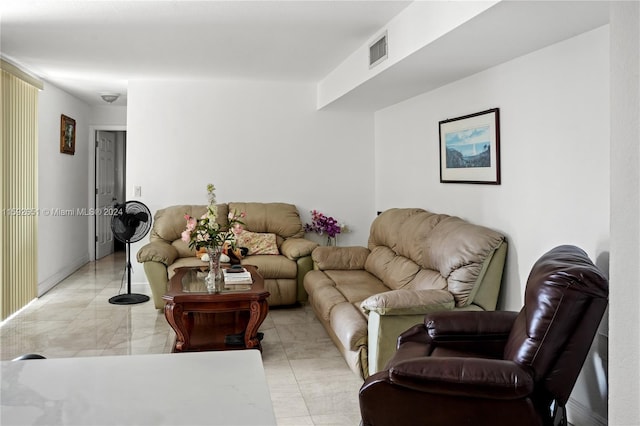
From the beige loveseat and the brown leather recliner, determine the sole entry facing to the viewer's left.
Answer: the brown leather recliner

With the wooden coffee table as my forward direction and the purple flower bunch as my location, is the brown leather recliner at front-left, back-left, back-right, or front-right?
front-left

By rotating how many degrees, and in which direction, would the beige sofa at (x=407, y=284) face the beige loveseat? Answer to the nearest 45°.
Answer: approximately 90° to its right

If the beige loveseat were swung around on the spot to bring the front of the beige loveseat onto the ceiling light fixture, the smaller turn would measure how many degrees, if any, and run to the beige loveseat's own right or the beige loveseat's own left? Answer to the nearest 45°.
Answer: approximately 135° to the beige loveseat's own right

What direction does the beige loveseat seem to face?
toward the camera

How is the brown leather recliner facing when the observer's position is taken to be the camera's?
facing to the left of the viewer

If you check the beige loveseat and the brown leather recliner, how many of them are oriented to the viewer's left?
1

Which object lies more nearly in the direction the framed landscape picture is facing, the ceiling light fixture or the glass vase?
the glass vase

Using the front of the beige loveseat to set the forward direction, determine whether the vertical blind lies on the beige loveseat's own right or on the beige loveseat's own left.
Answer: on the beige loveseat's own right

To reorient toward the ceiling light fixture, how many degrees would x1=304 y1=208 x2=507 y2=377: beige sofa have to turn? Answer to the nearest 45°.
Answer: approximately 90° to its right
